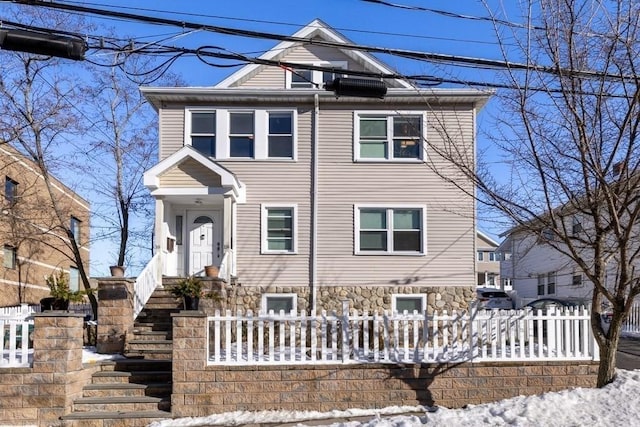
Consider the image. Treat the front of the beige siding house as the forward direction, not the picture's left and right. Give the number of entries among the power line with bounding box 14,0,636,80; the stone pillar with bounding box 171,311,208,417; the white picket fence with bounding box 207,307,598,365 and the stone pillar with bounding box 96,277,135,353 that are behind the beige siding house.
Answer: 0

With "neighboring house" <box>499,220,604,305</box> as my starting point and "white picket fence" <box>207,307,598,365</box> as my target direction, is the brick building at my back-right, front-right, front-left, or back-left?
front-right

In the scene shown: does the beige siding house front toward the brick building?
no

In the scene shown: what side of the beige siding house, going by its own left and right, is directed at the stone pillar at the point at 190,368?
front

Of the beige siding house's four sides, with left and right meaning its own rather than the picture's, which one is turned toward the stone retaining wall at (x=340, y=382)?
front

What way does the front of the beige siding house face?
toward the camera

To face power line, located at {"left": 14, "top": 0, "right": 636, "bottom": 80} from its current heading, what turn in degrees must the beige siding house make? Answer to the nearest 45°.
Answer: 0° — it already faces it

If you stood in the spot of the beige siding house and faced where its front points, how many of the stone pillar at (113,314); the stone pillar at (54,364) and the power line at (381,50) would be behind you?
0

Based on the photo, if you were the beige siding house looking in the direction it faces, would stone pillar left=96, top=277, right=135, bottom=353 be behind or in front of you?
in front
